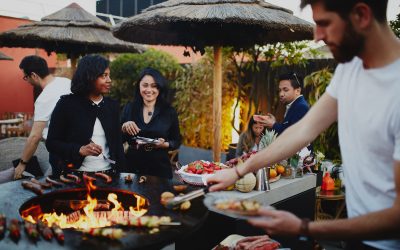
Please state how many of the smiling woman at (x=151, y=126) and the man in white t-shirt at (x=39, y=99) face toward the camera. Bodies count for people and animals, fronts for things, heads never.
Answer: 1

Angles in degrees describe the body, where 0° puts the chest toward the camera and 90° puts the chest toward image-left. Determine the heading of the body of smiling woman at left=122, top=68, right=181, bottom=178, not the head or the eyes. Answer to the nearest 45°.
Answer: approximately 0°

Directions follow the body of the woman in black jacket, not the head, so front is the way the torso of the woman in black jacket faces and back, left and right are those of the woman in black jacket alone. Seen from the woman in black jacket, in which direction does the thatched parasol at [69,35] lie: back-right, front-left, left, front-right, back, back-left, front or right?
back-left

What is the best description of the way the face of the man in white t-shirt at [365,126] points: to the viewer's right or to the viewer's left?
to the viewer's left

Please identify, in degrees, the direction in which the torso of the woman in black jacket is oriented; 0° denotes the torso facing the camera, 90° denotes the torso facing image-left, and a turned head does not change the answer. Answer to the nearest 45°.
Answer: approximately 315°

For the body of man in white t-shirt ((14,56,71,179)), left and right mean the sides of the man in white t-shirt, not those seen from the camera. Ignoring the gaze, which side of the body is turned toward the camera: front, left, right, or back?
left

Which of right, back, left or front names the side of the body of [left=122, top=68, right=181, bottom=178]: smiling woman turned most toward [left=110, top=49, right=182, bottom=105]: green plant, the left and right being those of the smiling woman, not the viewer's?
back

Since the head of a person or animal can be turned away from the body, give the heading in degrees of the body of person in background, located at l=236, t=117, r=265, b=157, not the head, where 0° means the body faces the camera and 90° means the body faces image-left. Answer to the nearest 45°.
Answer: approximately 315°

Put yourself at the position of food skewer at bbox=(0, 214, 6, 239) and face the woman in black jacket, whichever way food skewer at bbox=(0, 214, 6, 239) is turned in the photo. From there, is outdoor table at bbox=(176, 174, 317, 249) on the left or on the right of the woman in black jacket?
right
